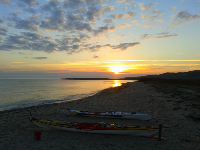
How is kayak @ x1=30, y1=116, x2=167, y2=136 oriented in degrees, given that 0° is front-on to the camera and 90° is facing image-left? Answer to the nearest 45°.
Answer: approximately 90°
